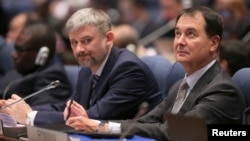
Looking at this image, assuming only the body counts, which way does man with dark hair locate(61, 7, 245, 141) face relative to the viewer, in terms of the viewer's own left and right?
facing the viewer and to the left of the viewer

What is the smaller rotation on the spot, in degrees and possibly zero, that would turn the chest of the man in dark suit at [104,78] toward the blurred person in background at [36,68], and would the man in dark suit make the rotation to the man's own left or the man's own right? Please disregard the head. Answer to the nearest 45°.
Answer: approximately 90° to the man's own right

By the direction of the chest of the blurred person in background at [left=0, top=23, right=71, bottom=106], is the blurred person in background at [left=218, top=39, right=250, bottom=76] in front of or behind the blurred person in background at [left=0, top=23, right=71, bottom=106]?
behind

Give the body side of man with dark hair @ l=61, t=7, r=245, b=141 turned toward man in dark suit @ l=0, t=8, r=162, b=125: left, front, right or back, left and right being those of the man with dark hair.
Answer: right

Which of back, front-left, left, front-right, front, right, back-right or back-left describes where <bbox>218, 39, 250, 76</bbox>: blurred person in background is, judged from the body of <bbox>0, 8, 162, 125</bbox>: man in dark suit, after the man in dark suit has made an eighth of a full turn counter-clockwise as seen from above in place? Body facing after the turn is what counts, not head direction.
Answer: left

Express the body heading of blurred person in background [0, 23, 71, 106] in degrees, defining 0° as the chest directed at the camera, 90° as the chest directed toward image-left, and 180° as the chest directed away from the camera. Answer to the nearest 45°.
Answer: approximately 90°

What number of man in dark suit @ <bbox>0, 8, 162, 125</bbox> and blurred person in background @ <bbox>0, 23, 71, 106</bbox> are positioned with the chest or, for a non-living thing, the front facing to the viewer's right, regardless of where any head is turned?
0

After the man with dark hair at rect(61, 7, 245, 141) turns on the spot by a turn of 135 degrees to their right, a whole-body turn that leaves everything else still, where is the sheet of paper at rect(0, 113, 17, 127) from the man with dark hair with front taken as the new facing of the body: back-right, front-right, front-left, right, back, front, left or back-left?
left

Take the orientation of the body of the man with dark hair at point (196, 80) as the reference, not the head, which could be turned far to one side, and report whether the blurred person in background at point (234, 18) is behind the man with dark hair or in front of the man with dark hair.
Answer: behind

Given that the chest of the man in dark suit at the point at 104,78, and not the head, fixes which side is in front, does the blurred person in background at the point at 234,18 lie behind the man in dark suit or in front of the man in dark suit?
behind

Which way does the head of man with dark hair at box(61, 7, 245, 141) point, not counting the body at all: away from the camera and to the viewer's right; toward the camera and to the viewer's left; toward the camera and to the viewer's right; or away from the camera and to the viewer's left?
toward the camera and to the viewer's left

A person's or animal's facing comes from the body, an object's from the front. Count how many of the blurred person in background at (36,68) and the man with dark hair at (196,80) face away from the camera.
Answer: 0
